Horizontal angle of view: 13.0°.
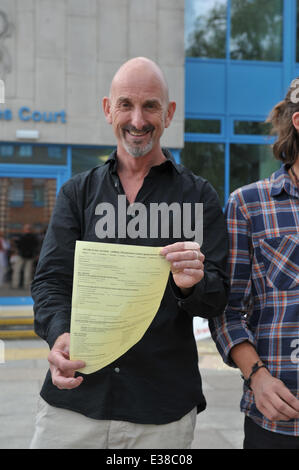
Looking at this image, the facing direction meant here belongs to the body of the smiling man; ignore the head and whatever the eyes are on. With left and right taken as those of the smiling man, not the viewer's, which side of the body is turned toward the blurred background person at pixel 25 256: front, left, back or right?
back

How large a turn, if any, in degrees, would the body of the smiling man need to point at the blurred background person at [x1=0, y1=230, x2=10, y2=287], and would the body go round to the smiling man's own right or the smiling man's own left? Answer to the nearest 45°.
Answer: approximately 180°

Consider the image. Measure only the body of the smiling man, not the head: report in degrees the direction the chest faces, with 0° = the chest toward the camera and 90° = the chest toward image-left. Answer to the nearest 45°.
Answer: approximately 0°
